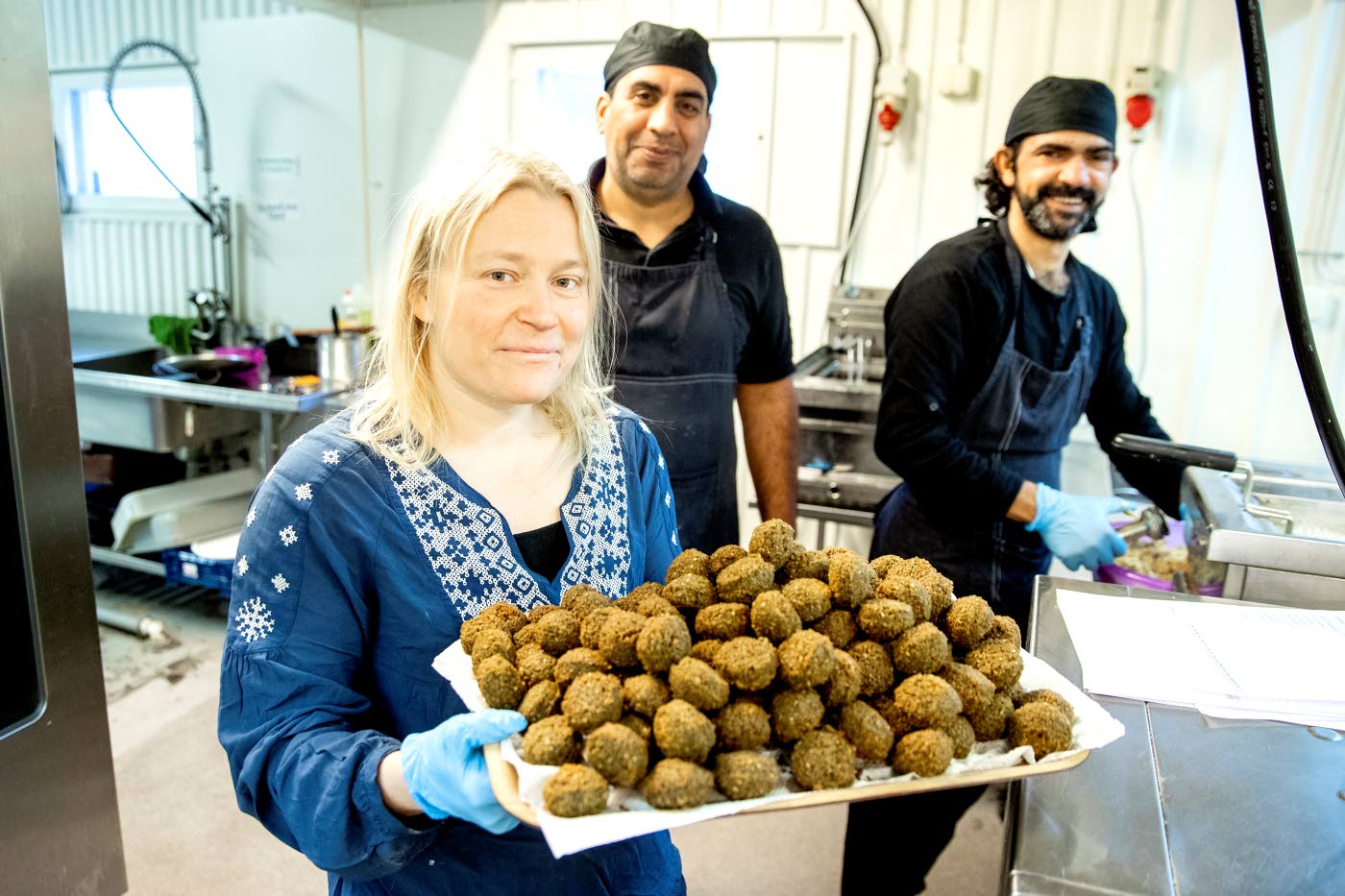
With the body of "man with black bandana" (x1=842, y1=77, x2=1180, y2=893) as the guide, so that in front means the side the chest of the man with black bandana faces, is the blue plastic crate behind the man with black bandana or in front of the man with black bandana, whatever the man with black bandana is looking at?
behind

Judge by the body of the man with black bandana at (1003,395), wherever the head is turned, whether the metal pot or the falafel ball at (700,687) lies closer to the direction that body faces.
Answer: the falafel ball

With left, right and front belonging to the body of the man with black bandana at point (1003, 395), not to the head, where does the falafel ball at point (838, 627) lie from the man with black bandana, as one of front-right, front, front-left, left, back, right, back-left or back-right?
front-right

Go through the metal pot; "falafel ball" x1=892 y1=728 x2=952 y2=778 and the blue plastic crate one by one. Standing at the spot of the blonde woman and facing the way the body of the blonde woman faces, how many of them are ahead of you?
1

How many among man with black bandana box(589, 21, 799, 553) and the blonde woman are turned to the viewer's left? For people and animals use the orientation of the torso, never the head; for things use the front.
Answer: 0

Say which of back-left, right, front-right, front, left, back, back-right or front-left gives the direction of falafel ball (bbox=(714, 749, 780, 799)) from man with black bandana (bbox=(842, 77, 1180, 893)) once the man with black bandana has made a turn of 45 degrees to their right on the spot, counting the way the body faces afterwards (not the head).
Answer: front

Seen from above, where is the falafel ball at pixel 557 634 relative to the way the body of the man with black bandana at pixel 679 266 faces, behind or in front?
in front

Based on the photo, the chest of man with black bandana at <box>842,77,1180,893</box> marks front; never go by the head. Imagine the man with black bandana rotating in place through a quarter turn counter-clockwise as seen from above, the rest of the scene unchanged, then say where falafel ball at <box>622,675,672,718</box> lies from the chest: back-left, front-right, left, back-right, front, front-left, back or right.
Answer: back-right

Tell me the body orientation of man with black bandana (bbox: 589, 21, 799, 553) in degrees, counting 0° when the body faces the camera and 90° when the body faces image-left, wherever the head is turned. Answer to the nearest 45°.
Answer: approximately 0°

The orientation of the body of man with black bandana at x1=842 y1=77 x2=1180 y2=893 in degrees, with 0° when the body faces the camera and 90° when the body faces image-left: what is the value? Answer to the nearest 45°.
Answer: approximately 315°

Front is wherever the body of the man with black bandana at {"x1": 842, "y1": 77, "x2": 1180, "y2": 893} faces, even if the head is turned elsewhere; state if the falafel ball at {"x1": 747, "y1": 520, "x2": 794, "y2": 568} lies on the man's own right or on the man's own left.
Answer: on the man's own right

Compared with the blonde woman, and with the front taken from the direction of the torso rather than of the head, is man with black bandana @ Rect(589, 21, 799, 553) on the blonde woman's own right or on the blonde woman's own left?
on the blonde woman's own left

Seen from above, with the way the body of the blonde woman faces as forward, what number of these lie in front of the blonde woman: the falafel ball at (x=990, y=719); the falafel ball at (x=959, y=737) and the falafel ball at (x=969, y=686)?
3

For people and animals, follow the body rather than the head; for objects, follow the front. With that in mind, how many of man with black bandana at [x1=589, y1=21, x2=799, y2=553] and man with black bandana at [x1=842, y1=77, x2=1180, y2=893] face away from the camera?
0

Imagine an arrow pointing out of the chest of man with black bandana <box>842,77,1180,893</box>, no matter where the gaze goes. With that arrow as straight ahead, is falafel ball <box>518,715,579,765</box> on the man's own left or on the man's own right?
on the man's own right

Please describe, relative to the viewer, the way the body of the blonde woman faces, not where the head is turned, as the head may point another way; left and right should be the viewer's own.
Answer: facing the viewer and to the right of the viewer

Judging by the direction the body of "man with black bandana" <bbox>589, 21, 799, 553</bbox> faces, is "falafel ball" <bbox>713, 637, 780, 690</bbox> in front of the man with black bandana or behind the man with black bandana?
in front
